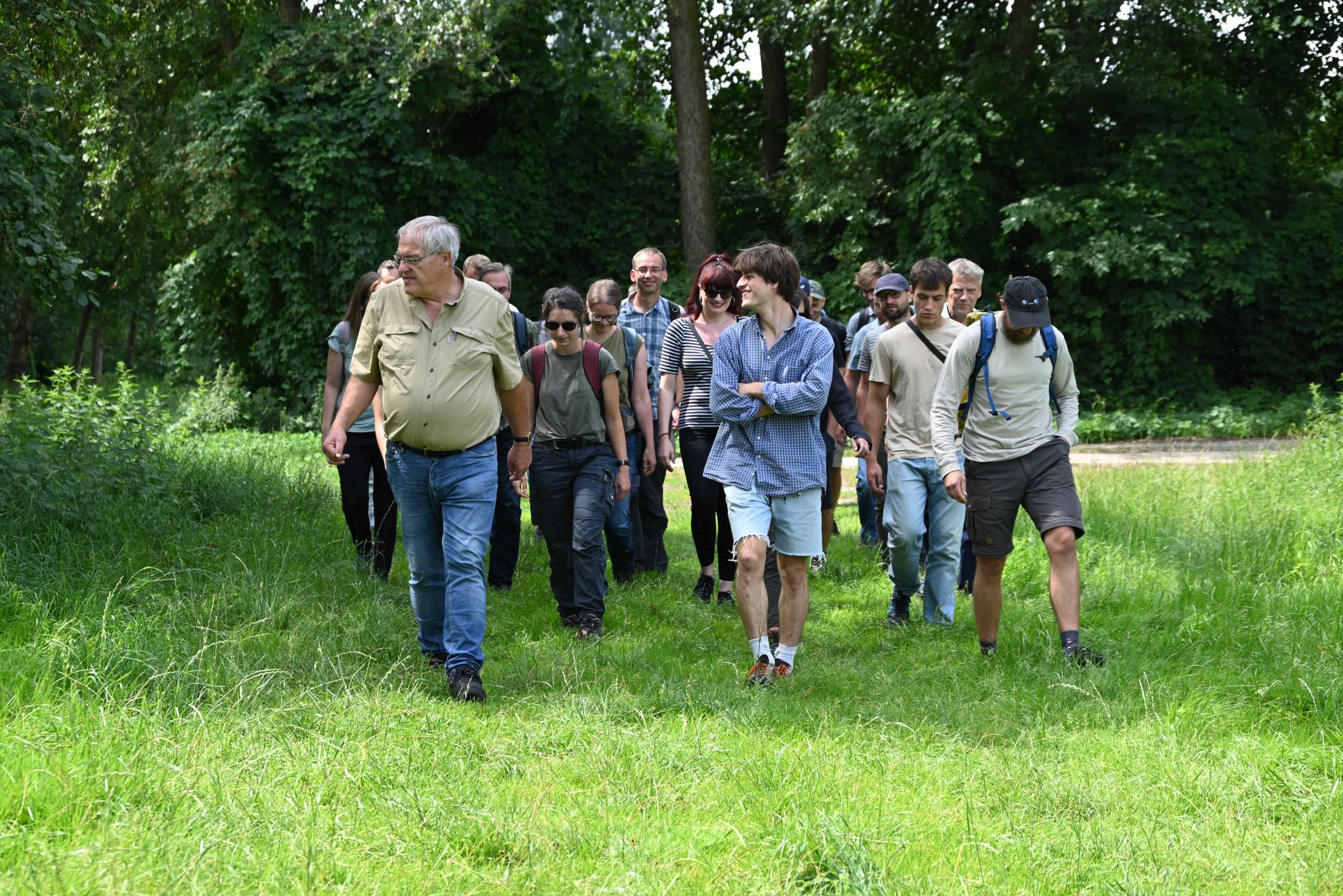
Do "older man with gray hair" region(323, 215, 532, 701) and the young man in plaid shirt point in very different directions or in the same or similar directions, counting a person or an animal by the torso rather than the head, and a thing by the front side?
same or similar directions

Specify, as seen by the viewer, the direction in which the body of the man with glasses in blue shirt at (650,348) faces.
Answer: toward the camera

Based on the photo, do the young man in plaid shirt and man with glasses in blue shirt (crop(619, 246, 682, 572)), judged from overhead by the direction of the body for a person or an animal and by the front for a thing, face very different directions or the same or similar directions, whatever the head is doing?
same or similar directions

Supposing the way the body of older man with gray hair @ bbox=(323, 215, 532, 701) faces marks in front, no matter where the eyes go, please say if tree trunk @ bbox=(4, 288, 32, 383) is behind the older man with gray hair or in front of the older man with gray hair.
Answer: behind

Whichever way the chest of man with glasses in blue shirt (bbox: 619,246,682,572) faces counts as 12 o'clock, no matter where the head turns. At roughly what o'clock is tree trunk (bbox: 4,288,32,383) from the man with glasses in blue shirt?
The tree trunk is roughly at 5 o'clock from the man with glasses in blue shirt.

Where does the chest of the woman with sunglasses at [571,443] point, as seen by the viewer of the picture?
toward the camera

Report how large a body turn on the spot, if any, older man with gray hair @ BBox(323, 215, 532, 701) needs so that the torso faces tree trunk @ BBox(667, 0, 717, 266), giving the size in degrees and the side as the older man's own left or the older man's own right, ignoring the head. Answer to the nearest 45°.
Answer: approximately 180°

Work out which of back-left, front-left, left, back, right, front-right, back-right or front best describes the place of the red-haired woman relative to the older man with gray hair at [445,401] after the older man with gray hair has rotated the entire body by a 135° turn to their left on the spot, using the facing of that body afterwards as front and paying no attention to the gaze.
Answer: front

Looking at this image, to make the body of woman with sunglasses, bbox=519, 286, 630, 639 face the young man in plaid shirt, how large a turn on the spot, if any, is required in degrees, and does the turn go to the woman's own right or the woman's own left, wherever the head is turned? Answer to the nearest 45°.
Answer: approximately 45° to the woman's own left

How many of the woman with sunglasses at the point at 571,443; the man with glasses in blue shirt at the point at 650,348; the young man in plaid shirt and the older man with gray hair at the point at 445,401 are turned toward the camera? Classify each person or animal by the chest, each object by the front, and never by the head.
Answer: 4

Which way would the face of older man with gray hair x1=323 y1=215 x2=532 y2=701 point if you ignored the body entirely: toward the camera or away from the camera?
toward the camera

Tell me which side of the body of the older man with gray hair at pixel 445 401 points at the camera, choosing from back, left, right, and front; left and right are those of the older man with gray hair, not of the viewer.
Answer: front

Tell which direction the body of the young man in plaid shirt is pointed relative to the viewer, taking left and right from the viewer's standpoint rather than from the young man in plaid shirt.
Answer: facing the viewer

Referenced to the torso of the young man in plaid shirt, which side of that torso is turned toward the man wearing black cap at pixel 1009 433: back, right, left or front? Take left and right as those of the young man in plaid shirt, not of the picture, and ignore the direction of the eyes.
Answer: left

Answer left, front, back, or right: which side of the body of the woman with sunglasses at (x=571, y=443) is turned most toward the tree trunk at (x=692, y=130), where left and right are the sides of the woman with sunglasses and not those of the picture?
back

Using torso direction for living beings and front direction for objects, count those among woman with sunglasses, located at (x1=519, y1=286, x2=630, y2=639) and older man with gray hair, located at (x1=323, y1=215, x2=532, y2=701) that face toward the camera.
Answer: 2

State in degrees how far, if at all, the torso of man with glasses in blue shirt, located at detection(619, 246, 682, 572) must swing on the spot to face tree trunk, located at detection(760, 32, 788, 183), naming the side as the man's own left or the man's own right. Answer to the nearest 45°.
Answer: approximately 180°
